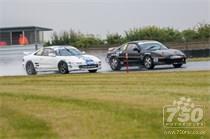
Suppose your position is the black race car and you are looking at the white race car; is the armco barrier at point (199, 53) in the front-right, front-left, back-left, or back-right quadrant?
back-right

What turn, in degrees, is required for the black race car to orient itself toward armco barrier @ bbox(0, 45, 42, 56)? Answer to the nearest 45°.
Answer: approximately 180°

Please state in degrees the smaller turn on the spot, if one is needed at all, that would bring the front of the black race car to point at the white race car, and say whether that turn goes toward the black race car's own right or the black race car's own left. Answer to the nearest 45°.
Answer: approximately 135° to the black race car's own right

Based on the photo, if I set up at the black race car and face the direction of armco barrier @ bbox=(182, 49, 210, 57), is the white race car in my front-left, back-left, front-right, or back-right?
back-left

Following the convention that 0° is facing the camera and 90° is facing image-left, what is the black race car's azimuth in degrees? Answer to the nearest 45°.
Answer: approximately 315°

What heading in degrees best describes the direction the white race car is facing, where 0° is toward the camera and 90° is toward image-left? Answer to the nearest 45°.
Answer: approximately 315°

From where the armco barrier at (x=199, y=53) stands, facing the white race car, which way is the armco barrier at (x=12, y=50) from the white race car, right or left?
right
